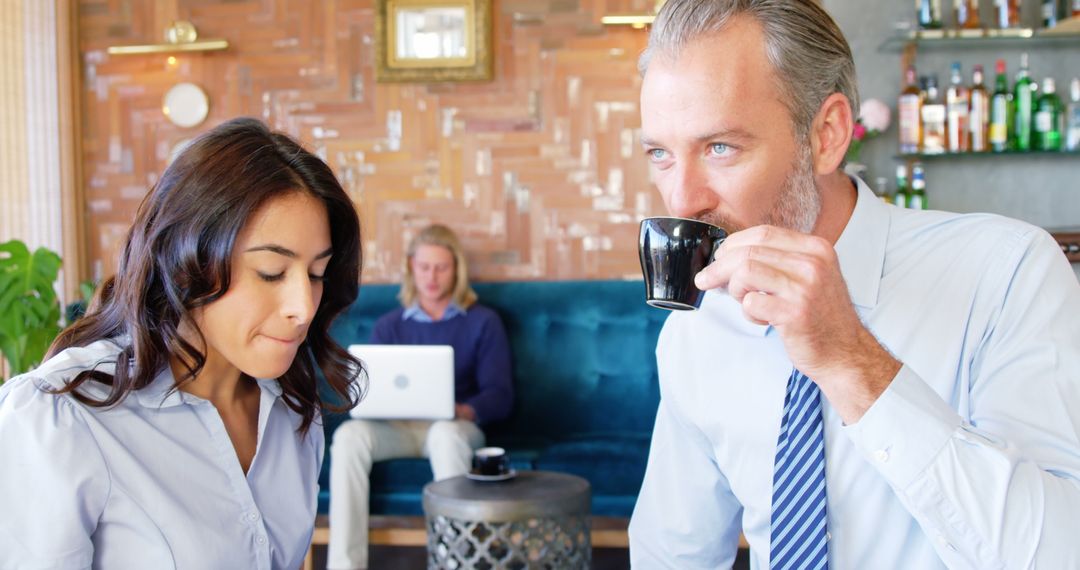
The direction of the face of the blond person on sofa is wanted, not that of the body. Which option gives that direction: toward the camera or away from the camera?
toward the camera

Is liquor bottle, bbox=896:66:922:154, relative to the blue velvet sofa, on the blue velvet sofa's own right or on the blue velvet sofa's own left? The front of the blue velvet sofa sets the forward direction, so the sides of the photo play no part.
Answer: on the blue velvet sofa's own left

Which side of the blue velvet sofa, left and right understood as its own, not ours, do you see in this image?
front

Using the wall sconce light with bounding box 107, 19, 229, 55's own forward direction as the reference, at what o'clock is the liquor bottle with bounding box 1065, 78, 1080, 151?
The liquor bottle is roughly at 10 o'clock from the wall sconce light.

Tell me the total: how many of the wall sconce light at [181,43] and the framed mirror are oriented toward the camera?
2

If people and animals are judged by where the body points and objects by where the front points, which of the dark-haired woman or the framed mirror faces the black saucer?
the framed mirror

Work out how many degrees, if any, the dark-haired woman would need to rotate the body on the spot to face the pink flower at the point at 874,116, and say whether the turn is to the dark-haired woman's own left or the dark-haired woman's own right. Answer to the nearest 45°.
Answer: approximately 90° to the dark-haired woman's own left

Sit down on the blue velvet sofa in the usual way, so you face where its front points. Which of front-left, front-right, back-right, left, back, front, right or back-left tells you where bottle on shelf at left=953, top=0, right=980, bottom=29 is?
left

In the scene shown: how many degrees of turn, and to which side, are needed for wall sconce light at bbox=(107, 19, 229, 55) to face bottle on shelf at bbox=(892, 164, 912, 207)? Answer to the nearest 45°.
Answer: approximately 45° to its left

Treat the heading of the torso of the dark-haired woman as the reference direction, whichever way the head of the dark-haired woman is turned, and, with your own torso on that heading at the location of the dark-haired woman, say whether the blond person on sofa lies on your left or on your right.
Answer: on your left

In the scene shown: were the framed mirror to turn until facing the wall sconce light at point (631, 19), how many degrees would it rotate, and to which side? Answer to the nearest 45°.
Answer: approximately 90° to its left
